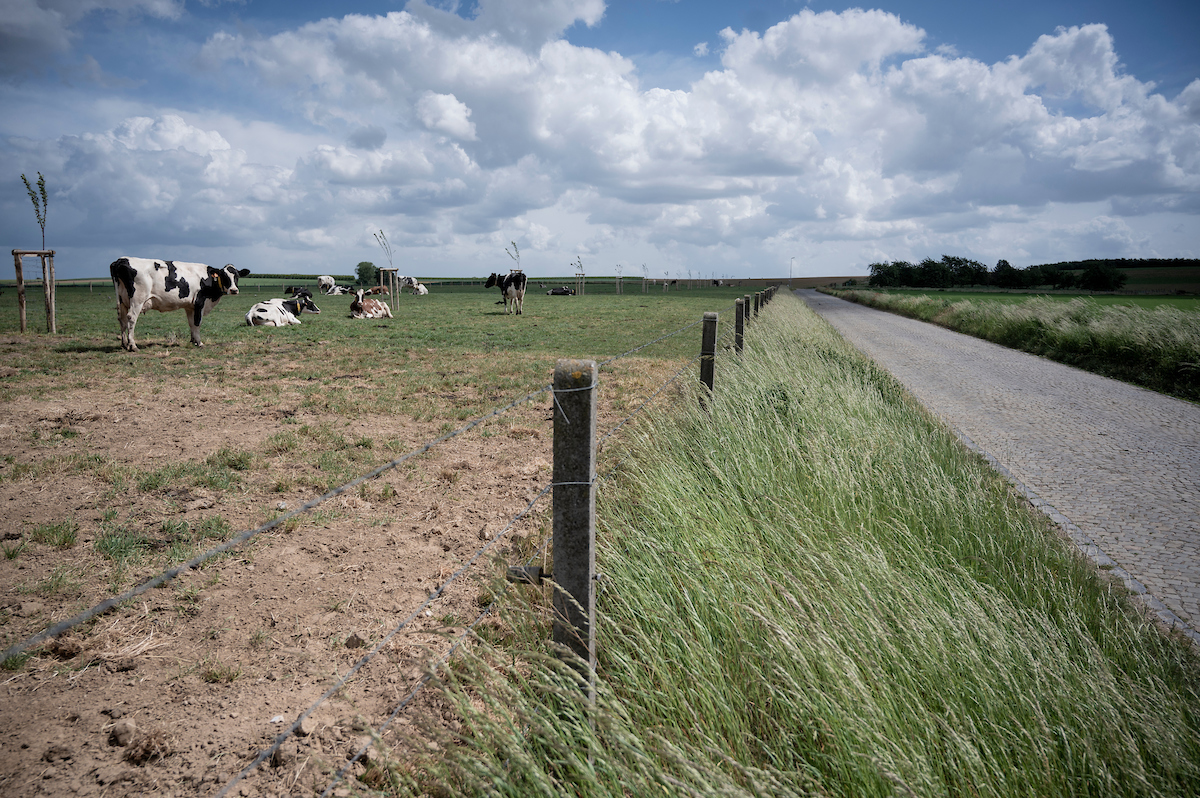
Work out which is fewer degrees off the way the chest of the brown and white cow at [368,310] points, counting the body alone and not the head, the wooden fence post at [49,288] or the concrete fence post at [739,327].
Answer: the wooden fence post

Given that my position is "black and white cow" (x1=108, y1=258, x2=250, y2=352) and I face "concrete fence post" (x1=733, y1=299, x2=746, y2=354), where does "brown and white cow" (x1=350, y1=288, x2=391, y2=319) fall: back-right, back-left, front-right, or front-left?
back-left

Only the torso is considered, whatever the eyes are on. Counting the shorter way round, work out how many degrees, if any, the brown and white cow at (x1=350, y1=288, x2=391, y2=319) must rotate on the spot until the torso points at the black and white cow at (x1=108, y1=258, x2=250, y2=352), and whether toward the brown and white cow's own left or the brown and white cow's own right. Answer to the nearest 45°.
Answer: approximately 45° to the brown and white cow's own left

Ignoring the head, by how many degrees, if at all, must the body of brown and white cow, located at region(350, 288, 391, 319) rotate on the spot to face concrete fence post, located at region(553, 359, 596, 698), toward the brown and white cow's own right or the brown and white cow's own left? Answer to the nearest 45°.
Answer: approximately 45° to the brown and white cow's own left

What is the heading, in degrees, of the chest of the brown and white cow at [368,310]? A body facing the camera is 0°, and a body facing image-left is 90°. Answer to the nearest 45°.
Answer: approximately 45°
